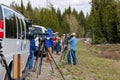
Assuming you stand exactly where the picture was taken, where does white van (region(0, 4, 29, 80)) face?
facing away from the viewer and to the right of the viewer
